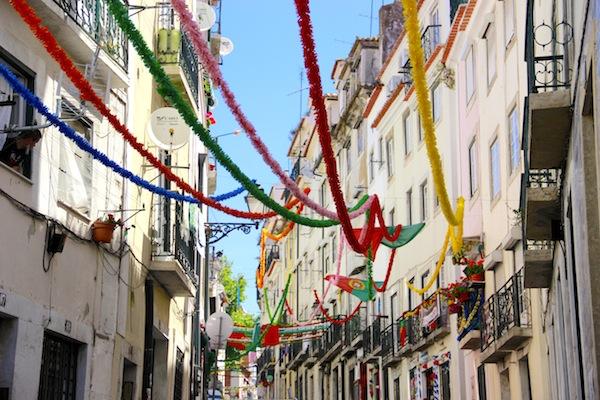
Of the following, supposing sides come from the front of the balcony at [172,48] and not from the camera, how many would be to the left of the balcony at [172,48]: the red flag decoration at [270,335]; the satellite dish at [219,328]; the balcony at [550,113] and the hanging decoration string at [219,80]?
2

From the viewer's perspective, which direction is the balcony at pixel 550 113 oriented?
to the viewer's left

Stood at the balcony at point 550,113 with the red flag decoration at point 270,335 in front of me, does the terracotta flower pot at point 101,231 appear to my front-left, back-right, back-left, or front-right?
front-left

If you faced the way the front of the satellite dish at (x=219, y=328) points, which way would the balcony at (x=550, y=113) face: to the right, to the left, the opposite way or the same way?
to the right

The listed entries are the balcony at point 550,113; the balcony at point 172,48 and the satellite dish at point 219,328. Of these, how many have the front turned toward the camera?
1

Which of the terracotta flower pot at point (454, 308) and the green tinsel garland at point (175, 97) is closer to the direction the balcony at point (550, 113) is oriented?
the green tinsel garland

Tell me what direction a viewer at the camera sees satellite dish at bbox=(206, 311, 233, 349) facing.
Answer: facing the viewer

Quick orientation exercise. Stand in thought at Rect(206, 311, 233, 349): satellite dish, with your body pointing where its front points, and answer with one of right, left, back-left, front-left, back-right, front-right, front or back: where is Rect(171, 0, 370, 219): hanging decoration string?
front

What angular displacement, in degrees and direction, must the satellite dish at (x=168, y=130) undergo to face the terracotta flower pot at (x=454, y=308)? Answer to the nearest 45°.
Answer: approximately 135° to its left

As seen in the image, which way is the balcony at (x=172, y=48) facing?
to the viewer's right

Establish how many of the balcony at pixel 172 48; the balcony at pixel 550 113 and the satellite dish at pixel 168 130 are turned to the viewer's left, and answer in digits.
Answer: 1

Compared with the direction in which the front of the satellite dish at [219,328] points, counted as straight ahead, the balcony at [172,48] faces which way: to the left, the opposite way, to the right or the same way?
to the left

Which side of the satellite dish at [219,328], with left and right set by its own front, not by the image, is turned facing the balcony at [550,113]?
front
